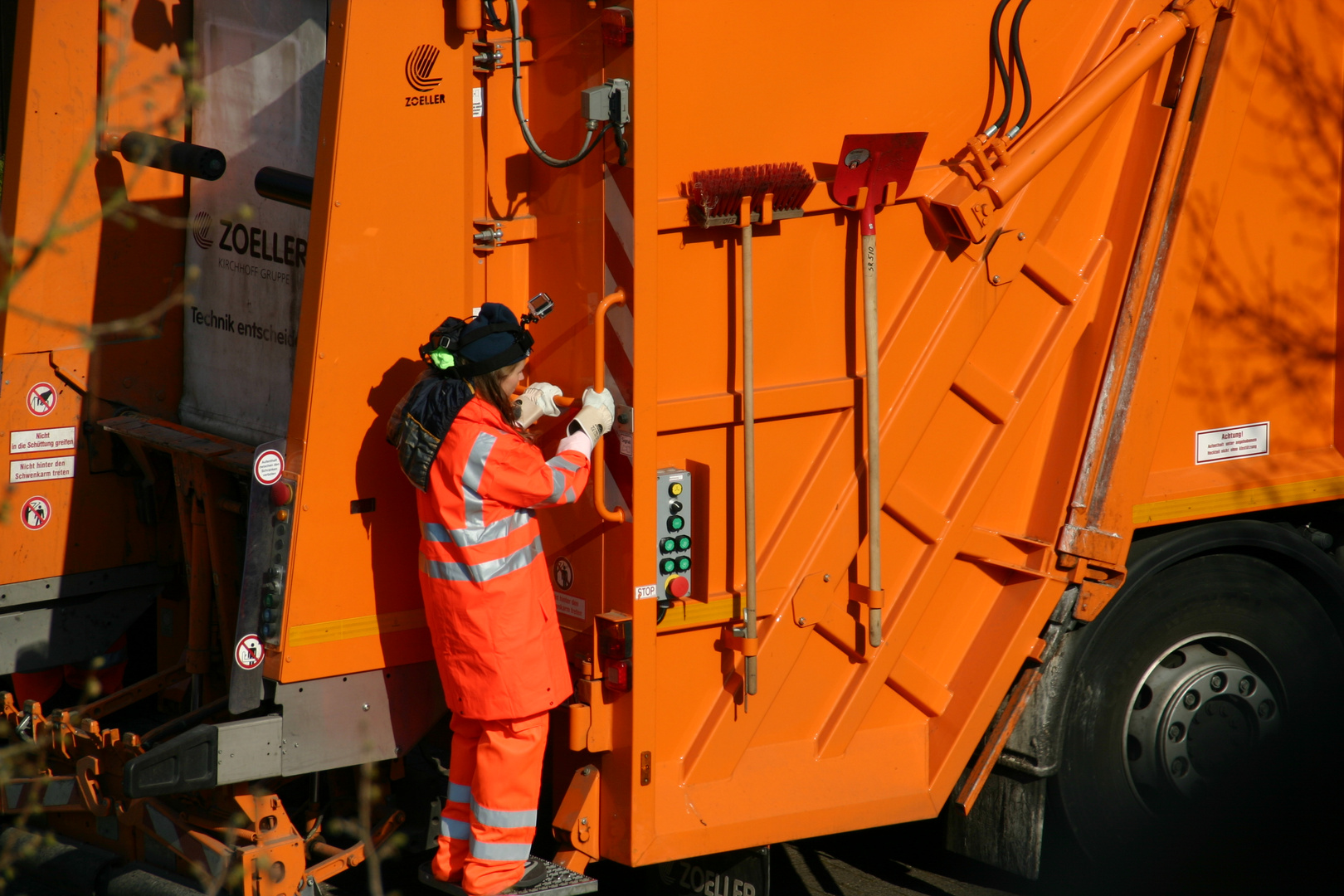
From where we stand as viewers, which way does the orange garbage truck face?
facing away from the viewer and to the right of the viewer
